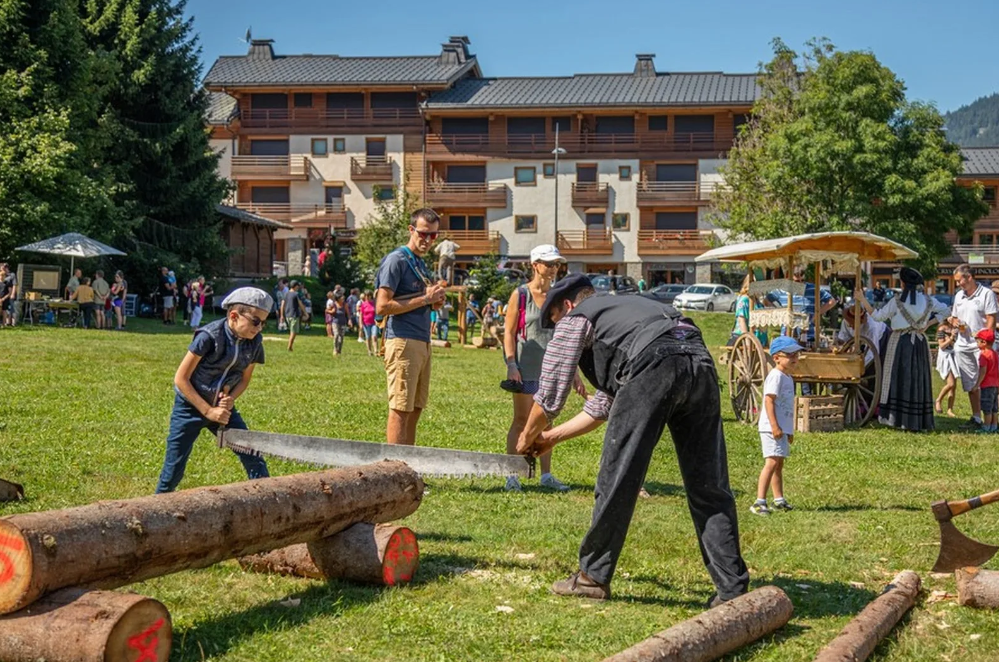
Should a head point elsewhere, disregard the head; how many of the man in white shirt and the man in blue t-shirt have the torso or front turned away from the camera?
0

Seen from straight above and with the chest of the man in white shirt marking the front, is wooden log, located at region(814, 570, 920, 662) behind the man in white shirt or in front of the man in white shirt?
in front

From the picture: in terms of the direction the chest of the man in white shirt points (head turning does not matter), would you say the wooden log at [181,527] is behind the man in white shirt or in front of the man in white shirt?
in front

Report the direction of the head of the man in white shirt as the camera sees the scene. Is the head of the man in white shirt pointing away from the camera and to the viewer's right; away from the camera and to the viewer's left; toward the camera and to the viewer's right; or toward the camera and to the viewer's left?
toward the camera and to the viewer's left

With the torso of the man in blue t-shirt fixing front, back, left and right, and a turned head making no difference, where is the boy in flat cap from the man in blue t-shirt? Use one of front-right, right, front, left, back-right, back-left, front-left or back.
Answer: right

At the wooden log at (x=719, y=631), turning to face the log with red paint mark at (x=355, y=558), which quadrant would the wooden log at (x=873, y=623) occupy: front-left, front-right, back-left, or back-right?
back-right

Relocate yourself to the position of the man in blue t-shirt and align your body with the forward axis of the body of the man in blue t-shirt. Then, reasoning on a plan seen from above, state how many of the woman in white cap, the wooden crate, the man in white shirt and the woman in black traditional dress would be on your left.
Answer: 4

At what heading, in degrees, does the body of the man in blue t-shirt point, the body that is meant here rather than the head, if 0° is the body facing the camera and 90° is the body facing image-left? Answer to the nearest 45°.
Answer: approximately 315°

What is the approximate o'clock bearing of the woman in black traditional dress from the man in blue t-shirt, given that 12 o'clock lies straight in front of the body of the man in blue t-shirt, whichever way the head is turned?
The woman in black traditional dress is roughly at 9 o'clock from the man in blue t-shirt.

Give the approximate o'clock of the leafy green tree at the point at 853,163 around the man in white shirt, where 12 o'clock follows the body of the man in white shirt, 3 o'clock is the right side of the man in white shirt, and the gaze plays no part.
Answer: The leafy green tree is roughly at 4 o'clock from the man in white shirt.

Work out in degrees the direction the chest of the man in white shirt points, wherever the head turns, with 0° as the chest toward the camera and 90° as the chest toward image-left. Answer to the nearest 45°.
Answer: approximately 45°

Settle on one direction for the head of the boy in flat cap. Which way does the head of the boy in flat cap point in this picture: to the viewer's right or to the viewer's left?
to the viewer's right

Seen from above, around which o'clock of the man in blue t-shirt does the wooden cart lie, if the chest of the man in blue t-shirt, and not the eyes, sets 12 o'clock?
The wooden cart is roughly at 9 o'clock from the man in blue t-shirt.

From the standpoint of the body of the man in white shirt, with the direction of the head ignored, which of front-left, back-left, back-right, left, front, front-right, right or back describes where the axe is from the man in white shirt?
front-left

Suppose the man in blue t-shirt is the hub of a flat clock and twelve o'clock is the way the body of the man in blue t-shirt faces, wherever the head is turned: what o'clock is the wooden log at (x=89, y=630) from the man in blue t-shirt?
The wooden log is roughly at 2 o'clock from the man in blue t-shirt.

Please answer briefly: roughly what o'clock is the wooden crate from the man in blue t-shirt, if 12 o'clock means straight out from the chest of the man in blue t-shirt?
The wooden crate is roughly at 9 o'clock from the man in blue t-shirt.
